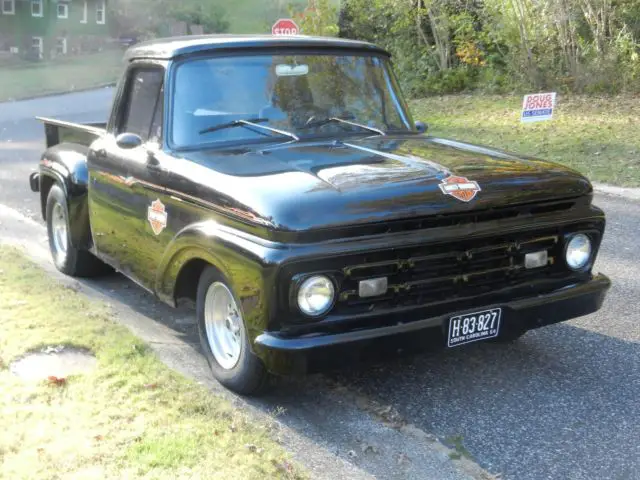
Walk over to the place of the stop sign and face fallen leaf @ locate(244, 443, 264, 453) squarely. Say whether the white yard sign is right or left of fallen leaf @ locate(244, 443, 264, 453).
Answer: left

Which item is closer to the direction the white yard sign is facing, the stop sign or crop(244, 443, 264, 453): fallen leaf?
the fallen leaf

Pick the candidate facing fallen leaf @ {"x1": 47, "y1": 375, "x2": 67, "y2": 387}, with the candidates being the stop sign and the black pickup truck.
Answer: the stop sign

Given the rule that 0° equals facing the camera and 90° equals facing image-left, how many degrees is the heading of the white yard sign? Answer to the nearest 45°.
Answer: approximately 0°

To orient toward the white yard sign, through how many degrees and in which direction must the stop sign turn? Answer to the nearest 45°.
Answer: approximately 45° to its left

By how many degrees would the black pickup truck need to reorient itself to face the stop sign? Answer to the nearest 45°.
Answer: approximately 135° to its left

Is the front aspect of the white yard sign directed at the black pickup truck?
yes

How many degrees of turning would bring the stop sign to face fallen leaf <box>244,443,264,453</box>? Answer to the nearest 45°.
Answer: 0° — it already faces it

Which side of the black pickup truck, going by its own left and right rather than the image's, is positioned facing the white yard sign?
left

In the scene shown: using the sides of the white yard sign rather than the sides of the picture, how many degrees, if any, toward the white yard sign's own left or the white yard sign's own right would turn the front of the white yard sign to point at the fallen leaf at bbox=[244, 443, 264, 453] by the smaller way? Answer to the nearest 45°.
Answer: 0° — it already faces it

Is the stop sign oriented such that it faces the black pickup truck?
yes

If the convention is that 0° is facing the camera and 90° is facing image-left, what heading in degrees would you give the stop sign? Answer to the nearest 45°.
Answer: approximately 0°

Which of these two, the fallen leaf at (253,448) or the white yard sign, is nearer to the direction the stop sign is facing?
the fallen leaf
